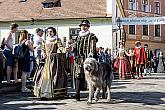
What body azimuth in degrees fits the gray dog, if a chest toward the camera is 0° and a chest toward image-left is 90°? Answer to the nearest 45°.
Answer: approximately 45°

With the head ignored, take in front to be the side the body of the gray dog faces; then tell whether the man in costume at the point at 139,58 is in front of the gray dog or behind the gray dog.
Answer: behind
